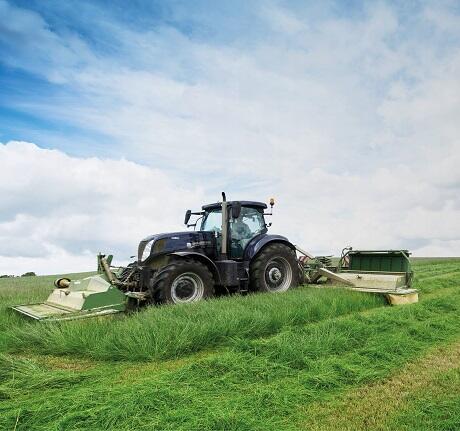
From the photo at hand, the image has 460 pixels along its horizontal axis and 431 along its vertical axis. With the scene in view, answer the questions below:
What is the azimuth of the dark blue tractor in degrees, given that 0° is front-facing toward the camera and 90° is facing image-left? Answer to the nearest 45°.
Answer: approximately 45°

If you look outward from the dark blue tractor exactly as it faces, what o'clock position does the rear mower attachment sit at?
The rear mower attachment is roughly at 7 o'clock from the dark blue tractor.
